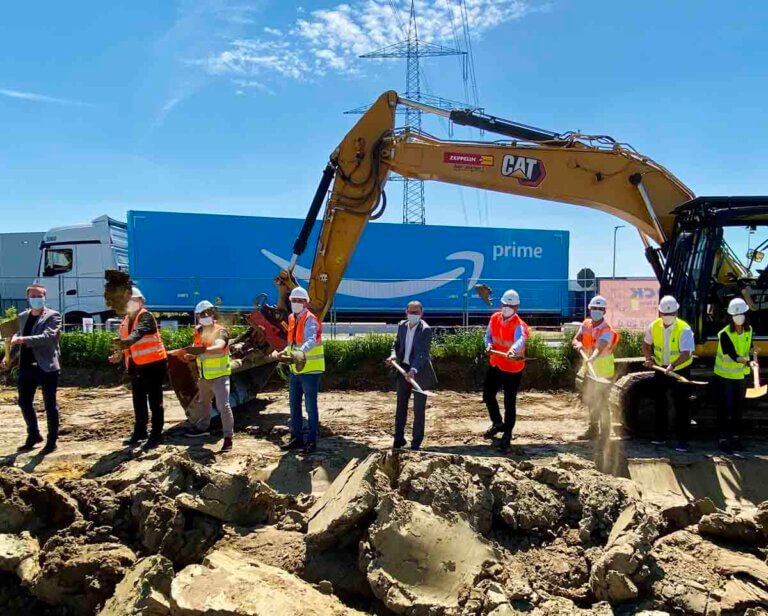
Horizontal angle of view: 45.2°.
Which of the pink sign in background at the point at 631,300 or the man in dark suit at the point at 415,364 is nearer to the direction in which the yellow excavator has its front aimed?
the man in dark suit

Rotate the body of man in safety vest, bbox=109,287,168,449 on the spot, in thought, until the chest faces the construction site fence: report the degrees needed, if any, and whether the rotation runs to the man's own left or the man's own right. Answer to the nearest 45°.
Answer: approximately 180°

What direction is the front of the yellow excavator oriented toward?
to the viewer's left

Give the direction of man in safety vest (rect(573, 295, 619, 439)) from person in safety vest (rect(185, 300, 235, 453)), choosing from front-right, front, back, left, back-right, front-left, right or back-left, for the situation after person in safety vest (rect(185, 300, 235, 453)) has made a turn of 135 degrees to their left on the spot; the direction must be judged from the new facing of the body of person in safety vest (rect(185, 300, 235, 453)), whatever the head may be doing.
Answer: front

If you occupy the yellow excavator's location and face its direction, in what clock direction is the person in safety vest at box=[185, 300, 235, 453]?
The person in safety vest is roughly at 11 o'clock from the yellow excavator.

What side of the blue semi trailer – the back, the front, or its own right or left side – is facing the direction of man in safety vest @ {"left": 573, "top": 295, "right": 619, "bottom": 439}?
left

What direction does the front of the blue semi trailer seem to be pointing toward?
to the viewer's left

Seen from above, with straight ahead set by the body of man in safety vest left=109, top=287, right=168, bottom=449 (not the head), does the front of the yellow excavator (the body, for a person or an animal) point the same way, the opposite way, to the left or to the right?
to the right

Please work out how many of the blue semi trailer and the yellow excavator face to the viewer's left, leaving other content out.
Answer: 2
